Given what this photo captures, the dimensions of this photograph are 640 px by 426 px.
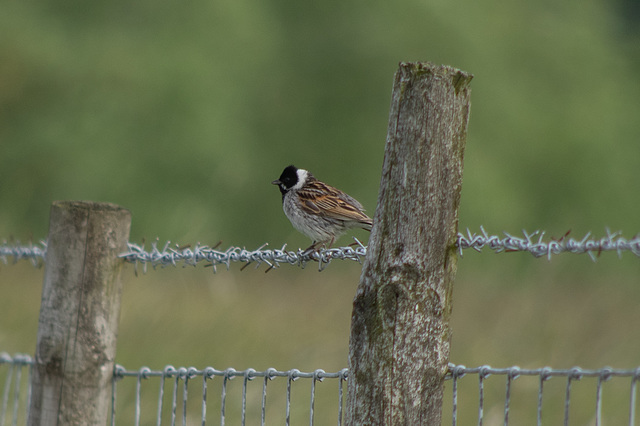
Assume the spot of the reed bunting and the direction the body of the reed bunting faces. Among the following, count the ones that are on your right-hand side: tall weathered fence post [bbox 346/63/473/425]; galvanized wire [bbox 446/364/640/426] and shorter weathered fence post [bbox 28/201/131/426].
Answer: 0

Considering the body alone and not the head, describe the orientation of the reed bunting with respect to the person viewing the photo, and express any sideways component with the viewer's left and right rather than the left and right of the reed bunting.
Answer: facing to the left of the viewer
